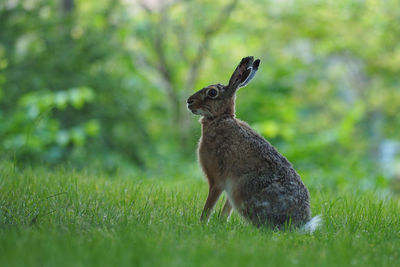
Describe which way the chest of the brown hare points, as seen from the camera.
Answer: to the viewer's left
